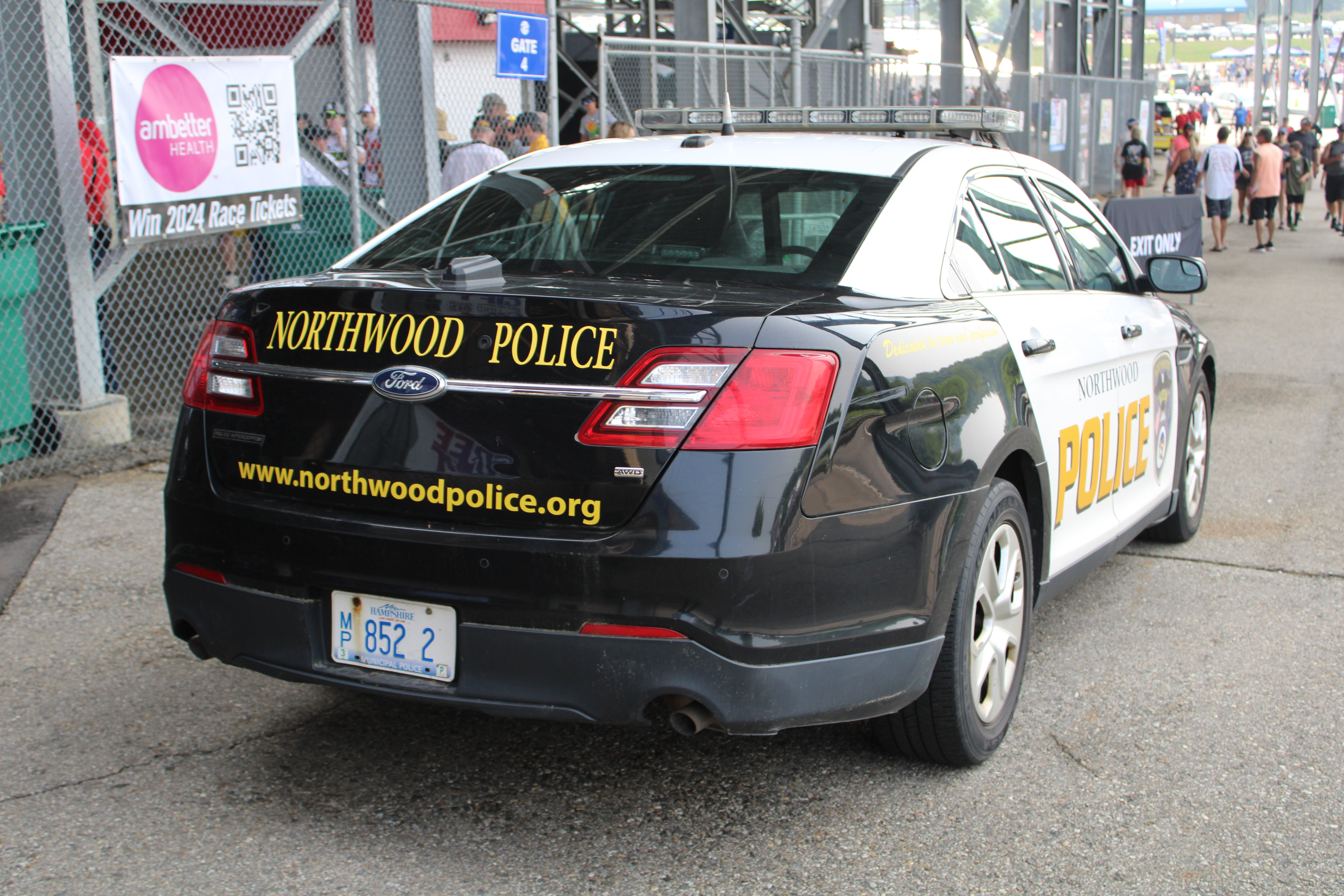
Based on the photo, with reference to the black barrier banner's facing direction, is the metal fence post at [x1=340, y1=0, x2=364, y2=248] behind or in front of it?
in front

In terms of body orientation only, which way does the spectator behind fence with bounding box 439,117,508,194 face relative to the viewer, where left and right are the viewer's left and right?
facing away from the viewer

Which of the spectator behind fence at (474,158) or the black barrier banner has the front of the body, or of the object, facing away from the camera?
the spectator behind fence

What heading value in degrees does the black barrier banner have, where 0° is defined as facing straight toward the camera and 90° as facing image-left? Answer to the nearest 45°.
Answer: approximately 0°

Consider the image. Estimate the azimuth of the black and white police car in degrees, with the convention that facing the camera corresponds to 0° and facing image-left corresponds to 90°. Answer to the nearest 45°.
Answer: approximately 225°

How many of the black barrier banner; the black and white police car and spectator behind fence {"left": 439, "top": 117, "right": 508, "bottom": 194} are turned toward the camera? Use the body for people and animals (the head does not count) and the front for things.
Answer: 1

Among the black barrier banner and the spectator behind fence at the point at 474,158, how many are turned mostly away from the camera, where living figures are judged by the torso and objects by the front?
1

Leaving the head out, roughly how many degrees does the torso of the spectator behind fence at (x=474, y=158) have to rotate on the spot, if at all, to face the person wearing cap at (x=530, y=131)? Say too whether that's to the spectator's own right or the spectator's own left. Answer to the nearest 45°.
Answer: approximately 45° to the spectator's own right

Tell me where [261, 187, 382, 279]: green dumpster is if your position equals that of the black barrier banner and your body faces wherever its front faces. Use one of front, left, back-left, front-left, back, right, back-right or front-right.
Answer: front-right

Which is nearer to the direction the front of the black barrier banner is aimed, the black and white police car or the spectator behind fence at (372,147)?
the black and white police car

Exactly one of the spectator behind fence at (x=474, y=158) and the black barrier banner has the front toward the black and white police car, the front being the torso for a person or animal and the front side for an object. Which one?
the black barrier banner

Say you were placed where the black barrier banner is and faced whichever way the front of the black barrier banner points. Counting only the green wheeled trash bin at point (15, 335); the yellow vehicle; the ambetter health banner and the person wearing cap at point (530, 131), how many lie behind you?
1

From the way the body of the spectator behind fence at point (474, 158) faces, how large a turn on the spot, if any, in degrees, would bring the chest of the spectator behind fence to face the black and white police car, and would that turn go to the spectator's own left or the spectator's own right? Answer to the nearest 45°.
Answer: approximately 180°
